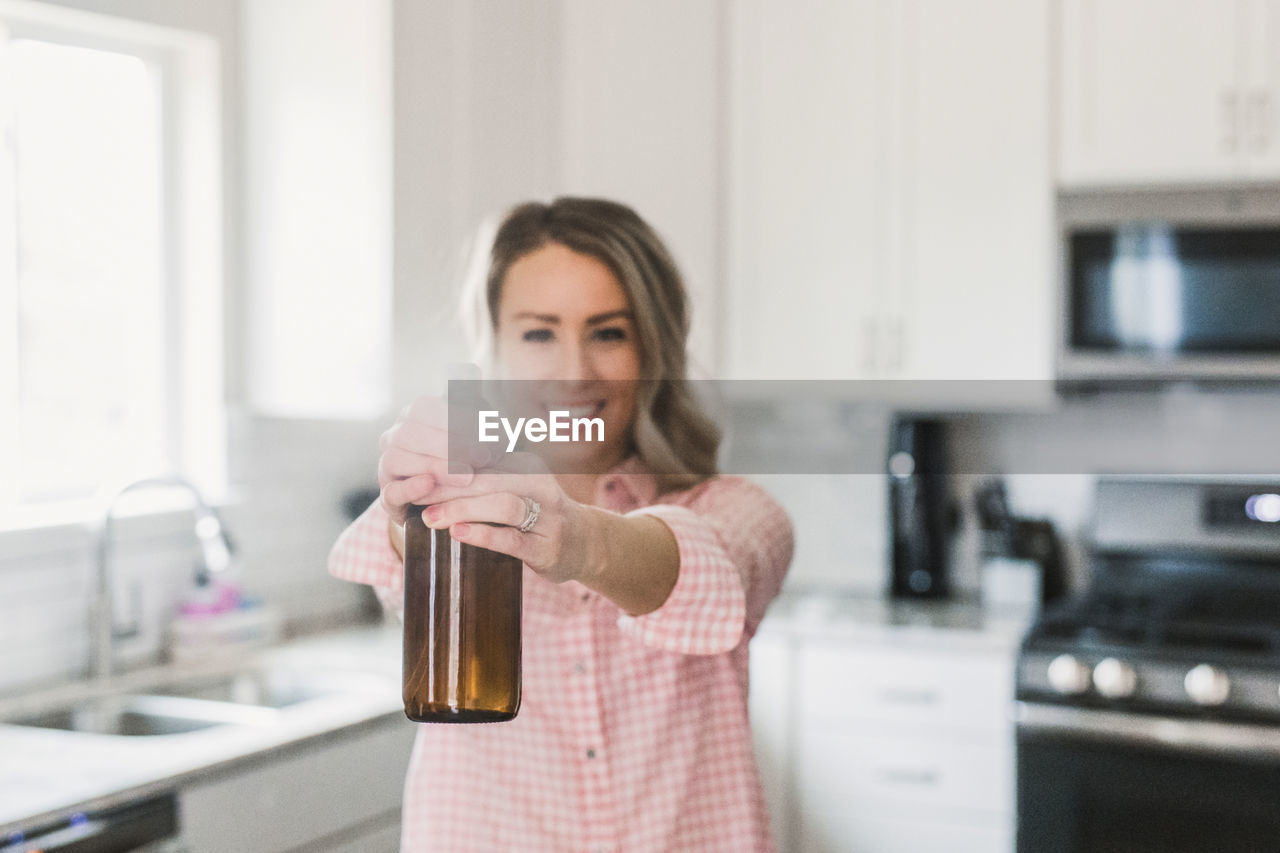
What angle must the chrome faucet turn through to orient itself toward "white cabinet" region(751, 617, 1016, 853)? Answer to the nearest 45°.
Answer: approximately 45° to its left

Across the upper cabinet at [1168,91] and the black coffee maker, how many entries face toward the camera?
2

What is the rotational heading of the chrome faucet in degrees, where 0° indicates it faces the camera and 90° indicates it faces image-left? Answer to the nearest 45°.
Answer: approximately 270°

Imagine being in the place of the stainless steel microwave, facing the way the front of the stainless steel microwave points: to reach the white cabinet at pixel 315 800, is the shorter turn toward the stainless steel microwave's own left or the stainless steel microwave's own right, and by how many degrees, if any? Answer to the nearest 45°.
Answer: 0° — it already faces it

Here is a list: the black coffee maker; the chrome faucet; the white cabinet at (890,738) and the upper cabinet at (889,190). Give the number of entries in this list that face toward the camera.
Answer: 3
